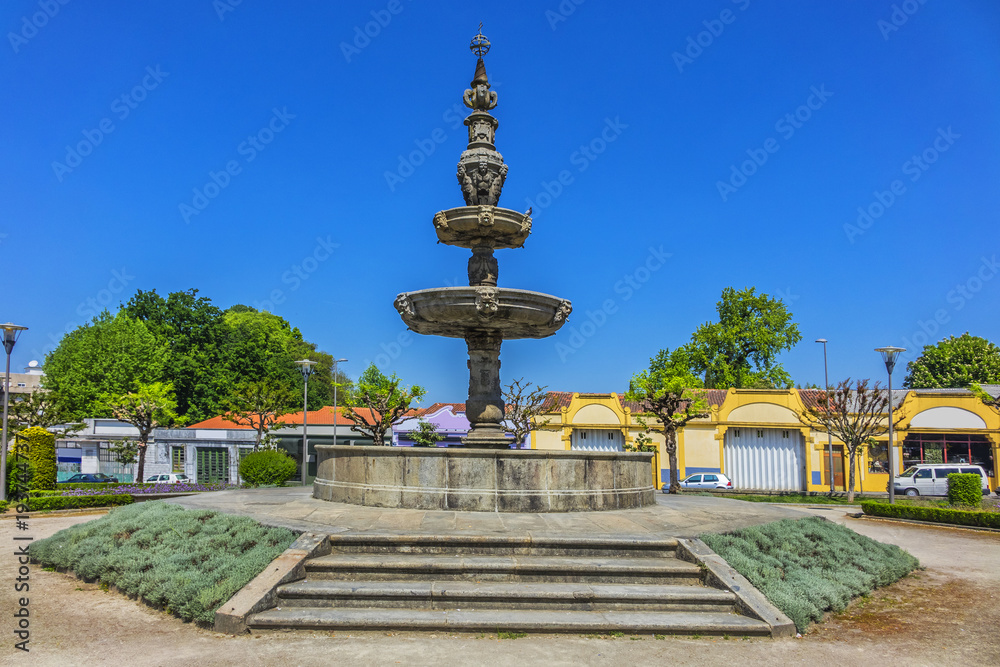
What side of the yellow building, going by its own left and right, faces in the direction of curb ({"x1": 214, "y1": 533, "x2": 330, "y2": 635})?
front

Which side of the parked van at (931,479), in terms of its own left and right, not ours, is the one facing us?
left

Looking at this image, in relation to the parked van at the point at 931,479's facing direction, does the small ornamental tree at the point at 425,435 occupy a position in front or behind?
in front

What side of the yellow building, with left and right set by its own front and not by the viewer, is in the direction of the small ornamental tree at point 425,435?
right

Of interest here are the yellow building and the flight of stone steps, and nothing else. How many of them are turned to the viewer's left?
0

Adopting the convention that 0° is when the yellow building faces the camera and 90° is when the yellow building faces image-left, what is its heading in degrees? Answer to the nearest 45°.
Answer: approximately 0°

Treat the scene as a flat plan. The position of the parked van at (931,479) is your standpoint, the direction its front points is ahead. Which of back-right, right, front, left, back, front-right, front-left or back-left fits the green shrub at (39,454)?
front-left

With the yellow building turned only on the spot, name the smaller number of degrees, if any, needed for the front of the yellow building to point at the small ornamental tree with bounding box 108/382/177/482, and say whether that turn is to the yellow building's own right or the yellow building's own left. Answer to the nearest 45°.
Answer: approximately 45° to the yellow building's own right

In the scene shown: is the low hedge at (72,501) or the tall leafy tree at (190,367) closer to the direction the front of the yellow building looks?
the low hedge

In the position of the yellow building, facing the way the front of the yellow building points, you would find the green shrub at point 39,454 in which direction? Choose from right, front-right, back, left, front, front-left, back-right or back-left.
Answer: front-right

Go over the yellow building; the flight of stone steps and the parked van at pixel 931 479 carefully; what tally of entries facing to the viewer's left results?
1
